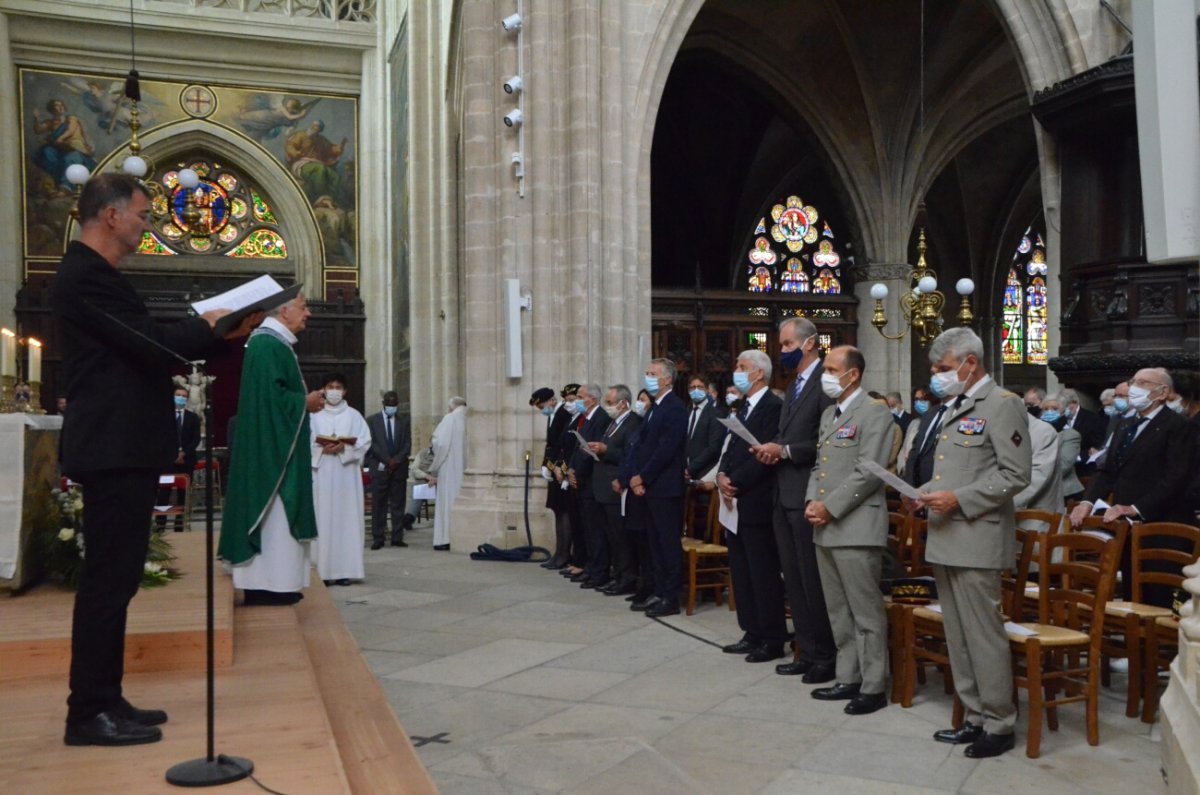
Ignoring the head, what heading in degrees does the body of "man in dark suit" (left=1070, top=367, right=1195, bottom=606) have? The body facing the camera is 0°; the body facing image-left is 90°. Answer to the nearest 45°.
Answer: approximately 45°

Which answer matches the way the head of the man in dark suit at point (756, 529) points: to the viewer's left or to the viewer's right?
to the viewer's left

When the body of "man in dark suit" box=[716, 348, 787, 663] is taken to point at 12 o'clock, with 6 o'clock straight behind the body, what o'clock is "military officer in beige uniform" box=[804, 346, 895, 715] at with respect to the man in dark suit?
The military officer in beige uniform is roughly at 8 o'clock from the man in dark suit.

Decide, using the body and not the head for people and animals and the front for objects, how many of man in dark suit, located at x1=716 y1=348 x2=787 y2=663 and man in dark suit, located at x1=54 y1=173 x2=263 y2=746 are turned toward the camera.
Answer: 0

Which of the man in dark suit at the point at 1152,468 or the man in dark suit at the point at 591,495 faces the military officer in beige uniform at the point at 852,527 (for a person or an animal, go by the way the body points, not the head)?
the man in dark suit at the point at 1152,468

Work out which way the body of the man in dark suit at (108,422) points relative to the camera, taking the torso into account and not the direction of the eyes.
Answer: to the viewer's right

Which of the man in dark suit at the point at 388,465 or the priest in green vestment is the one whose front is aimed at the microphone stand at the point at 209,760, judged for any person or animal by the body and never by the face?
the man in dark suit

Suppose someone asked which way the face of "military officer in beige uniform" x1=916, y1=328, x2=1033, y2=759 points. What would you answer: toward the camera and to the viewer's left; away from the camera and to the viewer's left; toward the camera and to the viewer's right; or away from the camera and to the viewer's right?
toward the camera and to the viewer's left

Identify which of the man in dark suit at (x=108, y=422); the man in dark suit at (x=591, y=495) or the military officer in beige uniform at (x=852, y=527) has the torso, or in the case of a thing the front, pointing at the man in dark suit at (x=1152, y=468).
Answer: the man in dark suit at (x=108, y=422)

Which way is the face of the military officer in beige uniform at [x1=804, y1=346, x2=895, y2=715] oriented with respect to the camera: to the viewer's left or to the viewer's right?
to the viewer's left

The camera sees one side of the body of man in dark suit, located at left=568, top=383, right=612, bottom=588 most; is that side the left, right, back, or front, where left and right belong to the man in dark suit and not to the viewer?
left

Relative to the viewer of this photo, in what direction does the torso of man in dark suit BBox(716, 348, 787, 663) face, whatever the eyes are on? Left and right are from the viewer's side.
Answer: facing to the left of the viewer
